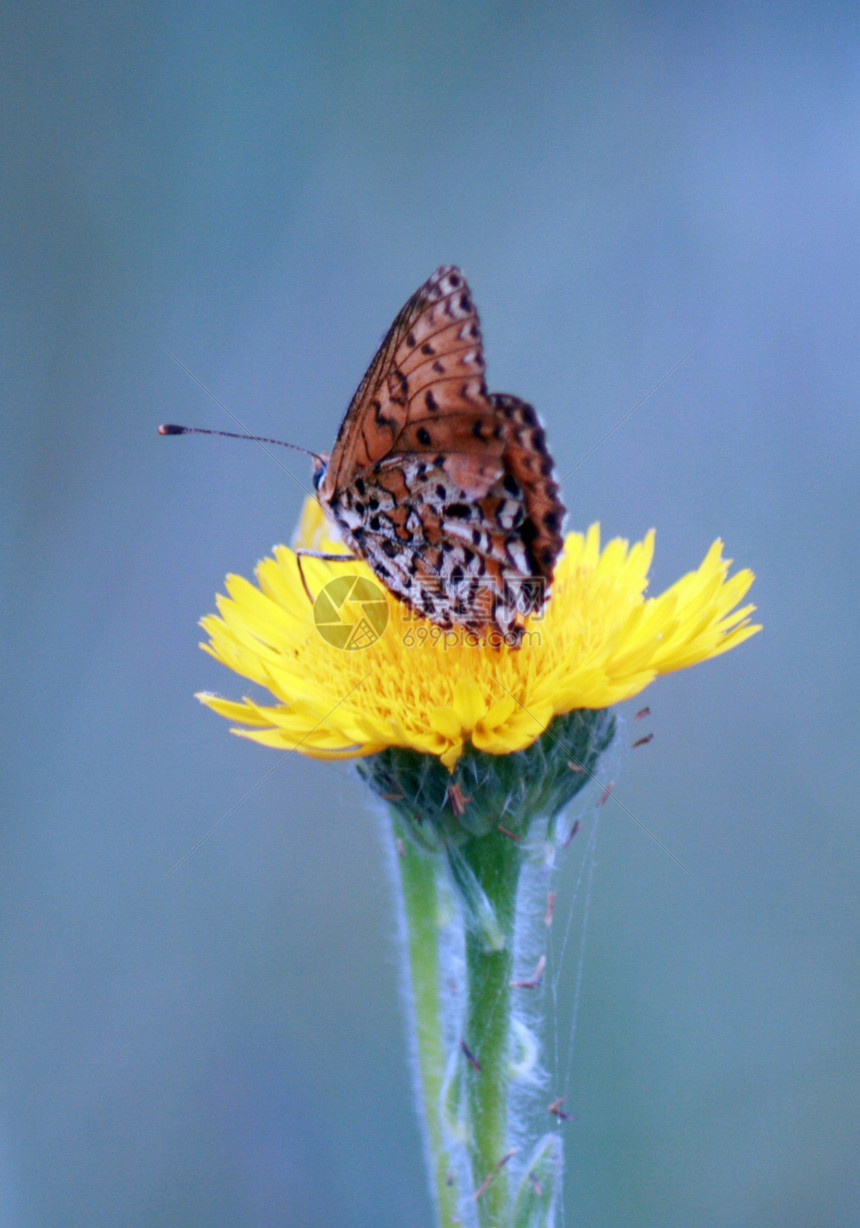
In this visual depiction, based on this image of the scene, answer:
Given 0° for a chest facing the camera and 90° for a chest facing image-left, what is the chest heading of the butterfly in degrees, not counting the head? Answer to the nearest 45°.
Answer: approximately 90°
